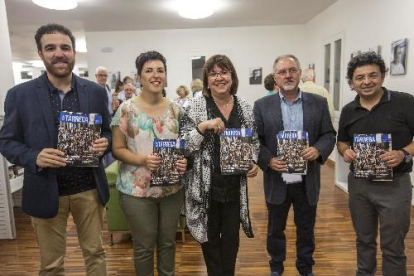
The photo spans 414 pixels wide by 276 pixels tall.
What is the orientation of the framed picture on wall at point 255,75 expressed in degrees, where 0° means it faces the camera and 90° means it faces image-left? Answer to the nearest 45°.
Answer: approximately 0°

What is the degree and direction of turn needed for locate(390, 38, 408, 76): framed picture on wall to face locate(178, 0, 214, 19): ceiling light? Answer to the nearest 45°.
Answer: approximately 45° to its right

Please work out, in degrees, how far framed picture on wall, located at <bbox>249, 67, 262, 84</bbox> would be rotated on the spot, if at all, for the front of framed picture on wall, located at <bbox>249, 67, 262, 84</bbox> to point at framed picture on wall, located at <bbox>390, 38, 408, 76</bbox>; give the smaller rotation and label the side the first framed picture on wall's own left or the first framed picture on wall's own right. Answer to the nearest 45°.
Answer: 0° — it already faces it

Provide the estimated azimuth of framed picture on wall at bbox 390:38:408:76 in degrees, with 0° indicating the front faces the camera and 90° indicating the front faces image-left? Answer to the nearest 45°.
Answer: approximately 45°

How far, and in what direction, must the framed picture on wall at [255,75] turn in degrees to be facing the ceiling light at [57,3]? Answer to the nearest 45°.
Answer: approximately 45° to its right

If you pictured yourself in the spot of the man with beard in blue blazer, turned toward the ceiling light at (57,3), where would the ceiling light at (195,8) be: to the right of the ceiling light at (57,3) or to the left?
right

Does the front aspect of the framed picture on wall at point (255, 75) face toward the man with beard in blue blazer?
yes

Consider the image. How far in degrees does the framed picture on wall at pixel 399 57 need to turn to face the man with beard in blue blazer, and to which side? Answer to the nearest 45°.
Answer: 0° — it already faces them

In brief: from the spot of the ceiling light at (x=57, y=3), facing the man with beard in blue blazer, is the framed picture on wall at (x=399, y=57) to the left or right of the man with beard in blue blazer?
left

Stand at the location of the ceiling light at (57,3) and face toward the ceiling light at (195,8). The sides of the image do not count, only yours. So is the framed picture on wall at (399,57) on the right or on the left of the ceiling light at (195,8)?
right

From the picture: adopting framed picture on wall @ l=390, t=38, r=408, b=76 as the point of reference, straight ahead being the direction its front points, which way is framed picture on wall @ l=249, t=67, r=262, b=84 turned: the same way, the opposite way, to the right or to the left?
to the left
